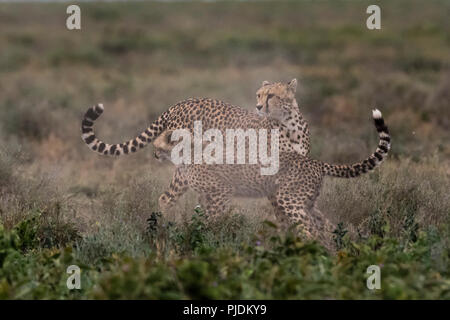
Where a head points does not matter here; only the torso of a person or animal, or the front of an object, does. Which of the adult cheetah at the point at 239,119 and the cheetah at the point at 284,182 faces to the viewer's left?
the cheetah

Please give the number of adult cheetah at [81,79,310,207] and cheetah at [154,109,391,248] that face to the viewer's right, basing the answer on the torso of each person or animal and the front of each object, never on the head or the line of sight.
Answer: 1

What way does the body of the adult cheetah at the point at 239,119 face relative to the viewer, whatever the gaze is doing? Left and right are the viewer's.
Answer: facing to the right of the viewer

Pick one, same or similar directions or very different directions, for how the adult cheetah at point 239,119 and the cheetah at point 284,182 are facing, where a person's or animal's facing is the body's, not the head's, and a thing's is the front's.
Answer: very different directions

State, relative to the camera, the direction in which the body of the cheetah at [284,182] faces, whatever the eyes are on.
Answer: to the viewer's left
